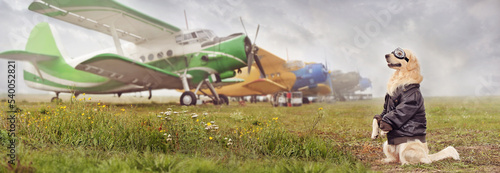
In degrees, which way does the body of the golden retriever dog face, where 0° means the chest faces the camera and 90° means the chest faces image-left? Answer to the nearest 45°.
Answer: approximately 90°
